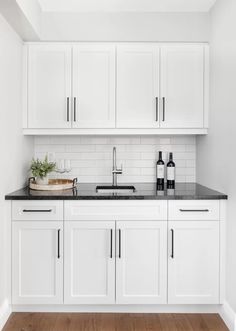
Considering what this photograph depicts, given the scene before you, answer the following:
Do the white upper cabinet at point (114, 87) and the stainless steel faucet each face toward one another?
no

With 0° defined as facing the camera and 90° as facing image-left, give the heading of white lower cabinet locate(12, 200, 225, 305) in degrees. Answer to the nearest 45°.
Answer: approximately 0°

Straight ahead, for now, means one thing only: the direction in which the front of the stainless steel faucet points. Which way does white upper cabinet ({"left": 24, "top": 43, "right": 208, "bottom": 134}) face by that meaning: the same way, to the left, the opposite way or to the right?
the same way

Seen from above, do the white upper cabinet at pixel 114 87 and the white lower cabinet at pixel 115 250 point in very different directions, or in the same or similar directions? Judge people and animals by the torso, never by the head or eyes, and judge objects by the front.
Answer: same or similar directions

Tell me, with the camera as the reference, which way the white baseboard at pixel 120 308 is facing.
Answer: facing the viewer

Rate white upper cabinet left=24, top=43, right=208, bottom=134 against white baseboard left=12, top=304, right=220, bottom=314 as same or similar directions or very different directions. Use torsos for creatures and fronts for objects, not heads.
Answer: same or similar directions

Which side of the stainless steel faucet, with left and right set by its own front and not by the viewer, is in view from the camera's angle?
front

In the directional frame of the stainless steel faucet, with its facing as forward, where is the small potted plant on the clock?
The small potted plant is roughly at 2 o'clock from the stainless steel faucet.

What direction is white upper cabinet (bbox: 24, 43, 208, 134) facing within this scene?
toward the camera

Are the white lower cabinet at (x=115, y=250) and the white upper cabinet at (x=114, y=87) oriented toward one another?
no
